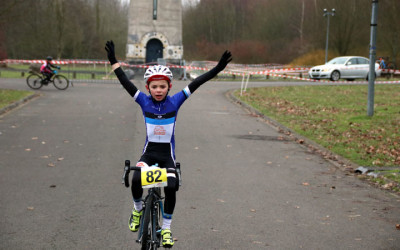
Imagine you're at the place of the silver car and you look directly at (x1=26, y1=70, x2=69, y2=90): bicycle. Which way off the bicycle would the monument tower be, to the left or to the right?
right

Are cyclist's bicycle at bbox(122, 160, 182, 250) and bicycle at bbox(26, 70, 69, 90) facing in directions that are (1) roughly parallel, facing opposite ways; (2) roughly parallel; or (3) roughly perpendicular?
roughly perpendicular

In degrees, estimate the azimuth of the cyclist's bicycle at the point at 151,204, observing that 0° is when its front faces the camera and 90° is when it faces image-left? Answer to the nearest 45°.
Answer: approximately 0°

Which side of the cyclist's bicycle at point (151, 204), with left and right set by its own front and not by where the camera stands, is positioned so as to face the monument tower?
back

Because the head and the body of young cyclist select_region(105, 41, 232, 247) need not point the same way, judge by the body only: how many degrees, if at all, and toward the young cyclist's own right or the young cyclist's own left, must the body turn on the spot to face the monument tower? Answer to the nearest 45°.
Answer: approximately 180°
